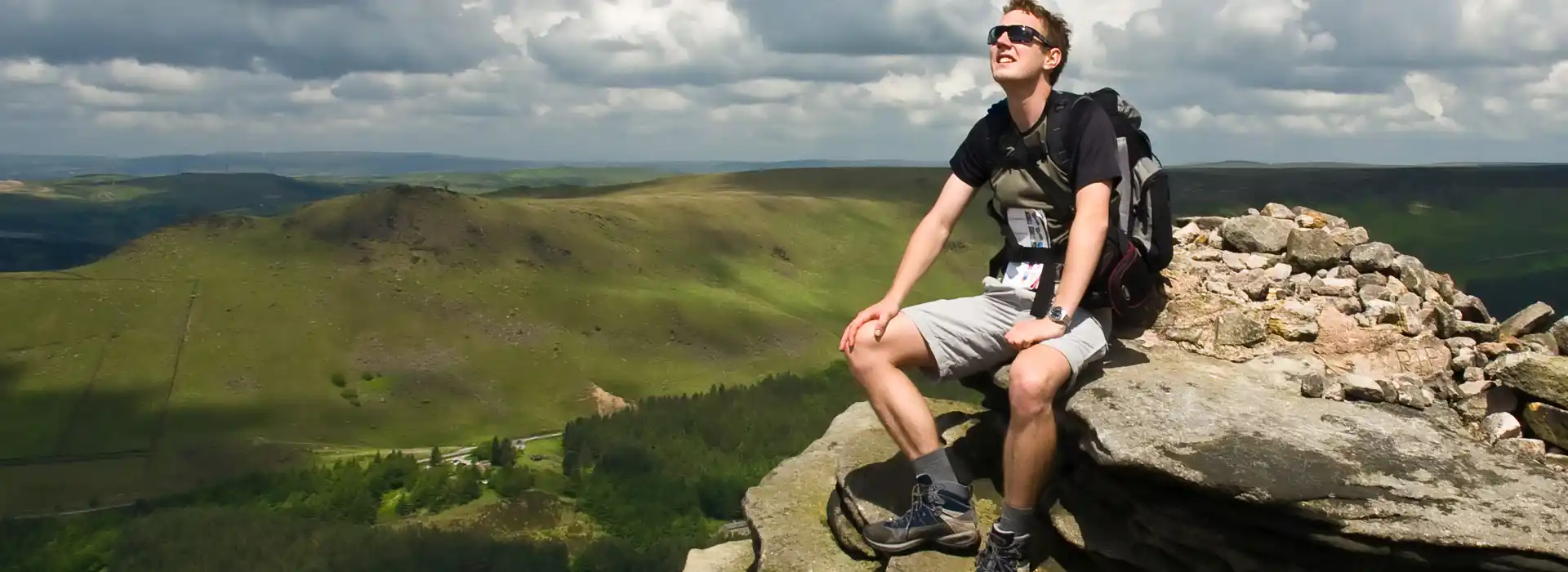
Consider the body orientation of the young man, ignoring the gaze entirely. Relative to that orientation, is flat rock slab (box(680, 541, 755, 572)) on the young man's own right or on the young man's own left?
on the young man's own right

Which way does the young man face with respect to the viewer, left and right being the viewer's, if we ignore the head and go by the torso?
facing the viewer and to the left of the viewer

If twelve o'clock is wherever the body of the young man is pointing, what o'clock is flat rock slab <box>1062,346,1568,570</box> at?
The flat rock slab is roughly at 8 o'clock from the young man.

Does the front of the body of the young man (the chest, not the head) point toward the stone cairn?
no

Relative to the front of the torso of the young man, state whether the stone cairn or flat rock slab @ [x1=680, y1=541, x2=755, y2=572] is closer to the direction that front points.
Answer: the flat rock slab
